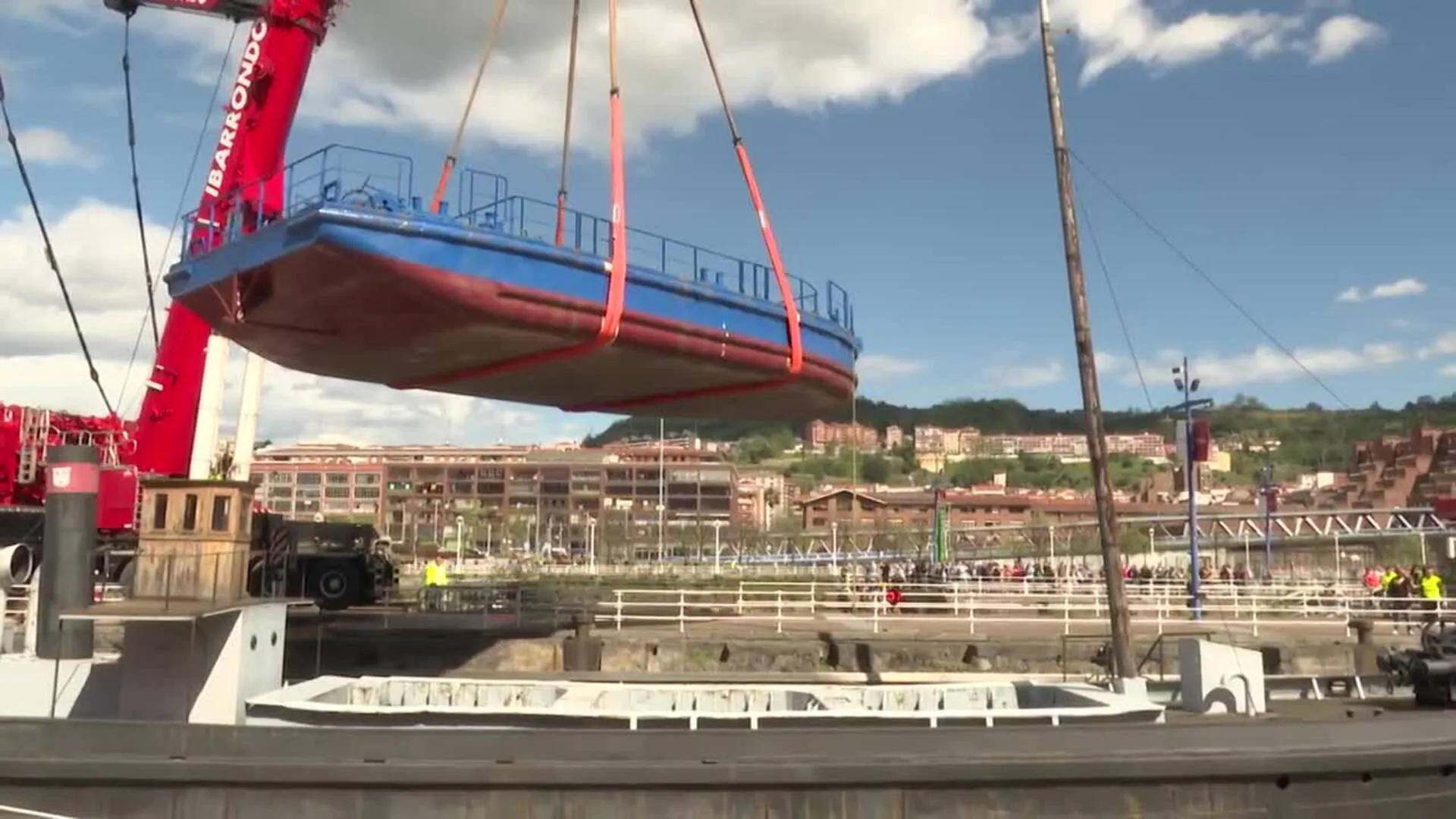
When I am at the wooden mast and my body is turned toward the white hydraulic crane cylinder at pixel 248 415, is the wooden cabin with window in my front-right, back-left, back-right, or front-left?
front-left

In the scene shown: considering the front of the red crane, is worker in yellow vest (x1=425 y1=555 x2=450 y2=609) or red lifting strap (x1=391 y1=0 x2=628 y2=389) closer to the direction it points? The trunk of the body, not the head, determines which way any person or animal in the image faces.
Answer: the worker in yellow vest

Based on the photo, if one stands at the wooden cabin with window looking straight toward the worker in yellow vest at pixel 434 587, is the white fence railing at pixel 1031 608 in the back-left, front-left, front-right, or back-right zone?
front-right

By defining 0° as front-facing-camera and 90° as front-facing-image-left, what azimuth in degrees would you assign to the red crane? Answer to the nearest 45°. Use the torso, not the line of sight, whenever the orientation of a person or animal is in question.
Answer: approximately 270°

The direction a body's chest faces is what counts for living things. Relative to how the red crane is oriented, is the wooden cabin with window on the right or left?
on its right

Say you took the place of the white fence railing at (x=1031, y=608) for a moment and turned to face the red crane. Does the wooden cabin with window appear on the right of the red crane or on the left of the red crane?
left

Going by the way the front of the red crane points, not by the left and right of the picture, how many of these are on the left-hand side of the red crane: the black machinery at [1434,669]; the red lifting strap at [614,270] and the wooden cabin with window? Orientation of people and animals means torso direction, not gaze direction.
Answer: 0
